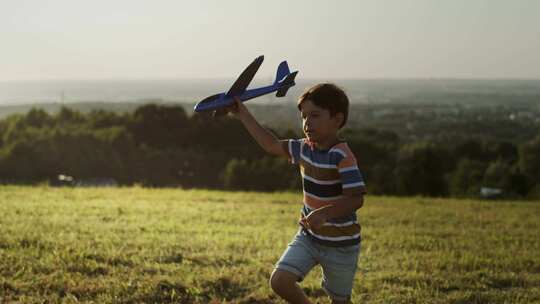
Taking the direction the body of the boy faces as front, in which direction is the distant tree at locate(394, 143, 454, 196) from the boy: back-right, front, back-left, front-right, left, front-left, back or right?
back-right

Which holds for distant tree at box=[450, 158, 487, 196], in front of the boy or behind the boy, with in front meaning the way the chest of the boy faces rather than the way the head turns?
behind

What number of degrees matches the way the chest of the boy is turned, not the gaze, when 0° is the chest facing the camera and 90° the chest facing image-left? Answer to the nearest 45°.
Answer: approximately 45°
